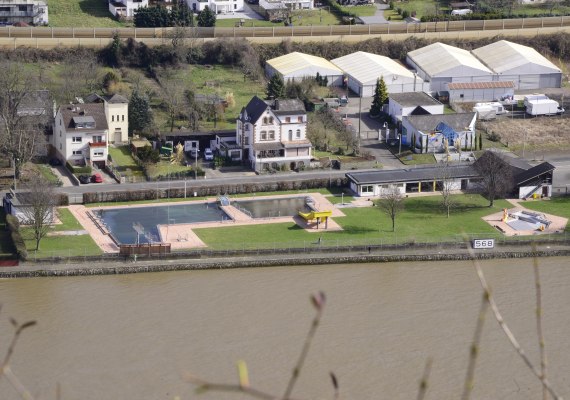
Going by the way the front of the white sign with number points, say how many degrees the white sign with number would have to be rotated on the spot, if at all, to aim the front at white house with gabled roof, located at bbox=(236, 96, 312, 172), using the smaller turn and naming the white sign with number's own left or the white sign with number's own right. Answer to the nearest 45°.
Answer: approximately 135° to the white sign with number's own right

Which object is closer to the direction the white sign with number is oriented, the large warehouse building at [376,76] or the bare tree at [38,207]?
the bare tree

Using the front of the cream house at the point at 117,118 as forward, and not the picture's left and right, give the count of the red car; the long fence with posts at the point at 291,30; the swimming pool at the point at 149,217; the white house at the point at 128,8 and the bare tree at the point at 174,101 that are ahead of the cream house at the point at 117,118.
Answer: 2

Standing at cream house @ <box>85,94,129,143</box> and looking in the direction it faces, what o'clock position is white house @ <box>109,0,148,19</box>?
white house @ <box>109,0,148,19</box> is roughly at 6 o'clock from cream house @ <box>85,94,129,143</box>.

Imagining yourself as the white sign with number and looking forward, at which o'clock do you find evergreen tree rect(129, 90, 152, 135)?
The evergreen tree is roughly at 4 o'clock from the white sign with number.

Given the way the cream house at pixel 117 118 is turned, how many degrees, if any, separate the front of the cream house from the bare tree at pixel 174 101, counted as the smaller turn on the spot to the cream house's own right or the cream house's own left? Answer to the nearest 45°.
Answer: approximately 135° to the cream house's own left

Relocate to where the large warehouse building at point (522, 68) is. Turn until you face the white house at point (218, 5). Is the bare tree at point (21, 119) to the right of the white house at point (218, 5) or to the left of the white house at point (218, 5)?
left

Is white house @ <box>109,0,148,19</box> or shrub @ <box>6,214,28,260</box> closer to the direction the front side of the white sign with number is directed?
the shrub

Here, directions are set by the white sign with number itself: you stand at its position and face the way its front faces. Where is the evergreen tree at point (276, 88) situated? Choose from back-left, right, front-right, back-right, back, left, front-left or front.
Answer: back-right

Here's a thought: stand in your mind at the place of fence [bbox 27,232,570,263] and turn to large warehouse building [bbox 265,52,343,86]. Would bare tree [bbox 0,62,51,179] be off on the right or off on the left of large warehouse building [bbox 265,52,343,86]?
left

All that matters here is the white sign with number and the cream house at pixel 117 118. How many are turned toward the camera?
2

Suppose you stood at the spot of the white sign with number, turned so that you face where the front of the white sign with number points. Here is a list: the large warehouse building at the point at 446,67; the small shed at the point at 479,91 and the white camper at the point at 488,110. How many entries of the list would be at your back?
3

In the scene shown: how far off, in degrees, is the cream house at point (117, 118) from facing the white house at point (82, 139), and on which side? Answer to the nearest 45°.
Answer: approximately 45° to its right

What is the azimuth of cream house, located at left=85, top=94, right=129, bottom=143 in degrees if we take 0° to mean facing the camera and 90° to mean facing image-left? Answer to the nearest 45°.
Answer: approximately 0°

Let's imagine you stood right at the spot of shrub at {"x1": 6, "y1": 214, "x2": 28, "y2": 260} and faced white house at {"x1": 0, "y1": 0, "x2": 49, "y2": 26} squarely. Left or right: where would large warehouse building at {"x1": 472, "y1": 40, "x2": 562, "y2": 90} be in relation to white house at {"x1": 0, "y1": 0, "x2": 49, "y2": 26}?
right

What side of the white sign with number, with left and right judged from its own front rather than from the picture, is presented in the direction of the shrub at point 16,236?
right

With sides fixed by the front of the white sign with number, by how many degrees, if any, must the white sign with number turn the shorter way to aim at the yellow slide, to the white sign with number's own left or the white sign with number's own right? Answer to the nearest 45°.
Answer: approximately 90° to the white sign with number's own right

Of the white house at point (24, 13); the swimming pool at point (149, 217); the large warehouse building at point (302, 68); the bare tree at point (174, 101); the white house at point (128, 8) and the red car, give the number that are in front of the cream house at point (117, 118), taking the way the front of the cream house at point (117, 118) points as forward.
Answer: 2

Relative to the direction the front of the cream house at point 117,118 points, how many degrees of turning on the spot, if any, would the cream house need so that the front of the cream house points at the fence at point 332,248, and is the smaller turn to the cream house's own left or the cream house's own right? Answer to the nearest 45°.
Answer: approximately 45° to the cream house's own left

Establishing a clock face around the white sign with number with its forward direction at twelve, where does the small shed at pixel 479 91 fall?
The small shed is roughly at 6 o'clock from the white sign with number.
